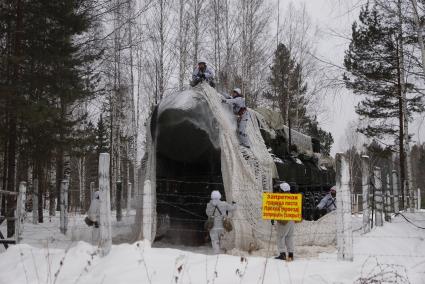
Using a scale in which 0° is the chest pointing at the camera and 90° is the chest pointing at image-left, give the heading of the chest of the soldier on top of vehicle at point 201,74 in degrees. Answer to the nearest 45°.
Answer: approximately 0°

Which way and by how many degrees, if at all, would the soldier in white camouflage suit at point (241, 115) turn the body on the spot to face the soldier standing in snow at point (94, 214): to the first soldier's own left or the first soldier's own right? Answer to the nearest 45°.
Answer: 0° — they already face them

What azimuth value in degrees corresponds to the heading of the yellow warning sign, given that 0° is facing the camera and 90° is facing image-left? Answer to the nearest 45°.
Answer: approximately 0°

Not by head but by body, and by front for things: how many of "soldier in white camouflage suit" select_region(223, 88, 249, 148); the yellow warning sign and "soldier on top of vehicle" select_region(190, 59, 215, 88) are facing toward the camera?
2

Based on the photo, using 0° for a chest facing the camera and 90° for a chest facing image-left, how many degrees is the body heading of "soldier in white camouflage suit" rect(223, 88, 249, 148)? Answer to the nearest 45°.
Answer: approximately 90°

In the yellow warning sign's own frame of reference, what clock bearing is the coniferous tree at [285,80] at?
The coniferous tree is roughly at 6 o'clock from the yellow warning sign.

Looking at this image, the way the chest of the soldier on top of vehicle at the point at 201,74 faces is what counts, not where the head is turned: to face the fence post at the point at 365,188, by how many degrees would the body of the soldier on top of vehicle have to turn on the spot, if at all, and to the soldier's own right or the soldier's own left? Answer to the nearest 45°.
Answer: approximately 90° to the soldier's own left
